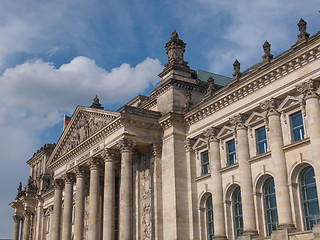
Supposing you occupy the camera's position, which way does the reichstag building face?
facing the viewer and to the left of the viewer
